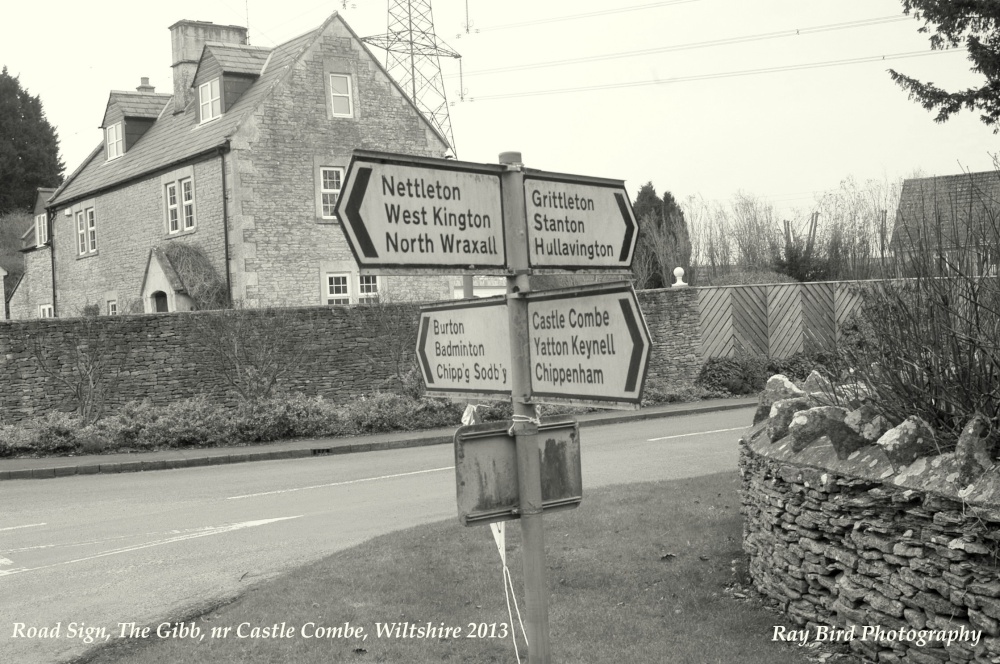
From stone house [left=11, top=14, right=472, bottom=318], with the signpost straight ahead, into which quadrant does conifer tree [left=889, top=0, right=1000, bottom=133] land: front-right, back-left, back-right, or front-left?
front-left

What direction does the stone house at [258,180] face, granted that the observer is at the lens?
facing the viewer and to the left of the viewer

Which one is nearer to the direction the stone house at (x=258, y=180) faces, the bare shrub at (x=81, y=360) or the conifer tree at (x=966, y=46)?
the bare shrub

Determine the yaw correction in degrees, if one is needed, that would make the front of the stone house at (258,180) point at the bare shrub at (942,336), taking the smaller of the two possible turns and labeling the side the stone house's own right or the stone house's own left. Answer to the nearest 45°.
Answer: approximately 45° to the stone house's own left

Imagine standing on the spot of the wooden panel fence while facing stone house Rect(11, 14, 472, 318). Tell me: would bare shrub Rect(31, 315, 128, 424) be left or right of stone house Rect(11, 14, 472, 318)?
left

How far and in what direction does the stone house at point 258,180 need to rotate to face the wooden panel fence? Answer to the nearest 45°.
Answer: approximately 90° to its left

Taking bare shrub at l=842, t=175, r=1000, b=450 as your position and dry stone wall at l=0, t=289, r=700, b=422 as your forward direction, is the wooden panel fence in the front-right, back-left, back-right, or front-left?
front-right

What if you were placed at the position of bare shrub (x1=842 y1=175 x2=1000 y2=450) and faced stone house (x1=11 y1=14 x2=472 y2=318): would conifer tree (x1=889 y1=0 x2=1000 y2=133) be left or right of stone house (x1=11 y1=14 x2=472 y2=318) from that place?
right

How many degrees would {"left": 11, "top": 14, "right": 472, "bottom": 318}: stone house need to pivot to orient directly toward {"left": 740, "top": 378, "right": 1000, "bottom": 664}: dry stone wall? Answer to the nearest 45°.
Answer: approximately 45° to its left
